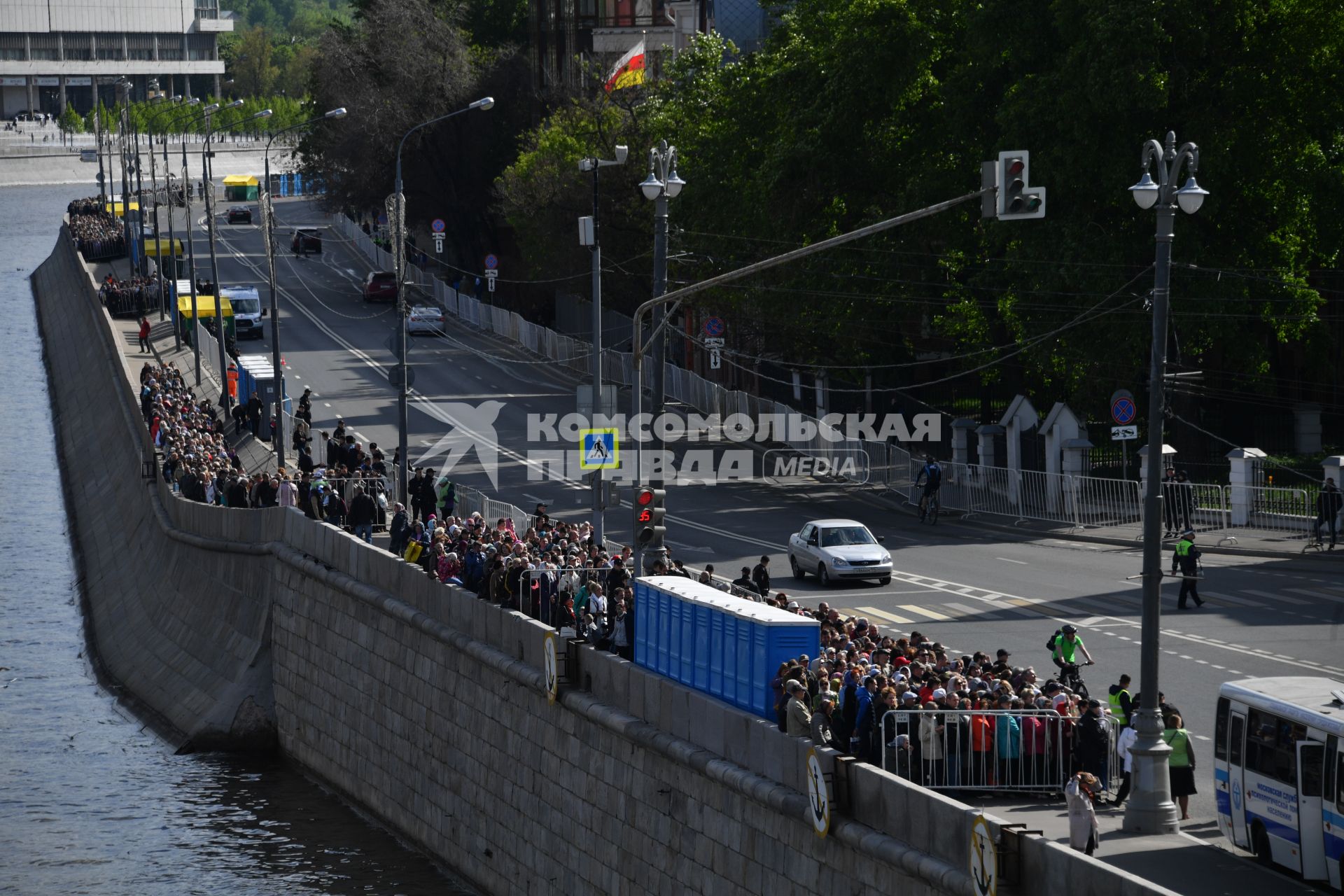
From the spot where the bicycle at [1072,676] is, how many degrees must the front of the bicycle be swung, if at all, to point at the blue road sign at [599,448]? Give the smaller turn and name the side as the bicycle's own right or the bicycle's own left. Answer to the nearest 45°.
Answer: approximately 180°

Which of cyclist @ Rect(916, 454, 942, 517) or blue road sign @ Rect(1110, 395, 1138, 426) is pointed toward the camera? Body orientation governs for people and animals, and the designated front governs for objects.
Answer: the blue road sign

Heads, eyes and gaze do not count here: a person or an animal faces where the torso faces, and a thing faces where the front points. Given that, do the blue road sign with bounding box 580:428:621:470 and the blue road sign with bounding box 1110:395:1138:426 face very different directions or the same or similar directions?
same or similar directions

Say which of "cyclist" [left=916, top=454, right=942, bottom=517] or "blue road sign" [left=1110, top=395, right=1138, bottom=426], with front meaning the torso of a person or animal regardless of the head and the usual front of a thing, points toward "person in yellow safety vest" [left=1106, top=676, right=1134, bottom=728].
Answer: the blue road sign

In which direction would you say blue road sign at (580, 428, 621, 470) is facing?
toward the camera

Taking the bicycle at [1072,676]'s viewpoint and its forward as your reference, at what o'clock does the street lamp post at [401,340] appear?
The street lamp post is roughly at 6 o'clock from the bicycle.

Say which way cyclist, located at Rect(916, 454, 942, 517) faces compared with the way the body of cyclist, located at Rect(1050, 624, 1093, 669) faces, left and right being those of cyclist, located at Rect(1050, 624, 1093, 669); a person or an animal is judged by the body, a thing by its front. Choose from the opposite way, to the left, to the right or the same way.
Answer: the opposite way

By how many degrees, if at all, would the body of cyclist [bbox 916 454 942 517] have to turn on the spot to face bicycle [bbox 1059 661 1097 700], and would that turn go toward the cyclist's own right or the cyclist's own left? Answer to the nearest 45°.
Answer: approximately 135° to the cyclist's own left

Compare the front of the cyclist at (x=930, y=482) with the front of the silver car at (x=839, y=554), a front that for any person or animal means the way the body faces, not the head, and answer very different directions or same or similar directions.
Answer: very different directions

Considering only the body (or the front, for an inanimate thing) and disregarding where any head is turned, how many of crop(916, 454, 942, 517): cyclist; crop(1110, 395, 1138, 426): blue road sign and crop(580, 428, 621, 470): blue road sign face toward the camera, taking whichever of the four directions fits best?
2

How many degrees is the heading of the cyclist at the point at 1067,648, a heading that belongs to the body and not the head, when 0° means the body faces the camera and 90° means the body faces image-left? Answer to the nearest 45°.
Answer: approximately 315°

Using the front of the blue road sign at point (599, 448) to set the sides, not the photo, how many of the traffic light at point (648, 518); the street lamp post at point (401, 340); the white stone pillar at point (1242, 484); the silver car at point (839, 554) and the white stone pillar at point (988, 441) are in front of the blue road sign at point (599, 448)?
1

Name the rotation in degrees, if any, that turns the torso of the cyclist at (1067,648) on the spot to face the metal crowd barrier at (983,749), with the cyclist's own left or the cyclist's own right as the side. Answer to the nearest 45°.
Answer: approximately 45° to the cyclist's own right

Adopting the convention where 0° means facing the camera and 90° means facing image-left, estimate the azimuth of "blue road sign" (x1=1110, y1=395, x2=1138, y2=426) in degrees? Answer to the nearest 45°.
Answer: approximately 0°

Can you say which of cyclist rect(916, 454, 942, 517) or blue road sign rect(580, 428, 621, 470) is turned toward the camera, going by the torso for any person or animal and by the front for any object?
the blue road sign

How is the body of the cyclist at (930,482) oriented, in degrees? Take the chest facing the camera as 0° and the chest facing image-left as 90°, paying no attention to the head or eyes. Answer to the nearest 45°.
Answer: approximately 135°

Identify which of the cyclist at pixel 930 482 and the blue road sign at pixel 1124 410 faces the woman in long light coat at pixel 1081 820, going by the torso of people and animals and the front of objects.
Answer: the blue road sign

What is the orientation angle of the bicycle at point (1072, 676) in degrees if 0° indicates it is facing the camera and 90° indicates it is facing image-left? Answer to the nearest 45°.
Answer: approximately 315°
